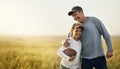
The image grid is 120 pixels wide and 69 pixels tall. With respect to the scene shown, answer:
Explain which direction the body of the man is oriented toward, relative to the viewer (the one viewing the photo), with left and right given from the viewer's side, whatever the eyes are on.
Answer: facing the viewer and to the left of the viewer
